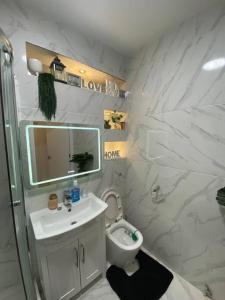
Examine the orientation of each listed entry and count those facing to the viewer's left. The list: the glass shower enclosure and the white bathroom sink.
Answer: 0

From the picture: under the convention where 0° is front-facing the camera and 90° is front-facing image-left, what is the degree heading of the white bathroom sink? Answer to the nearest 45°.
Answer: approximately 315°

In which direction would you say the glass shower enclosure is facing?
to the viewer's right
